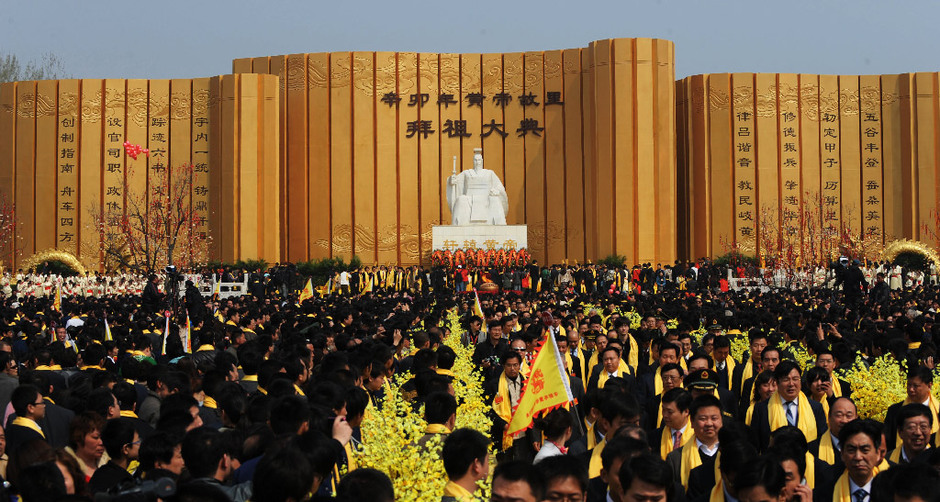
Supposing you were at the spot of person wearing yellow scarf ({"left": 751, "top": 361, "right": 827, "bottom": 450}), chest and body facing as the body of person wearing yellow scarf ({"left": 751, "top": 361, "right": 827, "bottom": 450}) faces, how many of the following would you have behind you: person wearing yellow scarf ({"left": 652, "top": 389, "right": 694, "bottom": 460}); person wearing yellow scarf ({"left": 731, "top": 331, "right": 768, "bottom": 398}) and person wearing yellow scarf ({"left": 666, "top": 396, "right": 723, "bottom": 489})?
1

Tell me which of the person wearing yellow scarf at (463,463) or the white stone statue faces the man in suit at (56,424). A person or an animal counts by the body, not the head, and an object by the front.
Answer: the white stone statue

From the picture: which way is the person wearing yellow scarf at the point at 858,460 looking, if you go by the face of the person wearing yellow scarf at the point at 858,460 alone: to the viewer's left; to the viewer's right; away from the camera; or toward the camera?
toward the camera

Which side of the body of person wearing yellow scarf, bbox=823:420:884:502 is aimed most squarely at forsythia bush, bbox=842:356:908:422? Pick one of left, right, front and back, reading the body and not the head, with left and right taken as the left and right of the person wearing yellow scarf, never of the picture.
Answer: back

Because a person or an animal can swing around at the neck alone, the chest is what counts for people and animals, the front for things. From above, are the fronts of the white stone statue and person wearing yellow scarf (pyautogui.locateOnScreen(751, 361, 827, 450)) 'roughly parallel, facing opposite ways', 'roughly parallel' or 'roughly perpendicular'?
roughly parallel

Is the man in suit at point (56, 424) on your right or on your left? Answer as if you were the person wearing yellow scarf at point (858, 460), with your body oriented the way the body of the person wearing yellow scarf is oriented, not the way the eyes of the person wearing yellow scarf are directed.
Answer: on your right

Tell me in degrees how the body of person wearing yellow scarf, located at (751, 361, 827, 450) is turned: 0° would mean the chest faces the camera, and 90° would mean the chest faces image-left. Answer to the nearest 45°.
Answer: approximately 0°

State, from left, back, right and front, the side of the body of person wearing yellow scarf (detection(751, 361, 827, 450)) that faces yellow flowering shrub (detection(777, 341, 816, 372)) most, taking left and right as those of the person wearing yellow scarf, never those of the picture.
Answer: back

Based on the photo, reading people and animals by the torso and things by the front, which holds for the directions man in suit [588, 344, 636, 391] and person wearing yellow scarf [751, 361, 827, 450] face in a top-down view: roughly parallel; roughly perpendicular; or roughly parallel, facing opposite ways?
roughly parallel

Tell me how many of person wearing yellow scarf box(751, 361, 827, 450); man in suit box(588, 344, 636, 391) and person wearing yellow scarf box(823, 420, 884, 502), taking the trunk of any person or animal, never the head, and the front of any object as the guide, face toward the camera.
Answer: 3

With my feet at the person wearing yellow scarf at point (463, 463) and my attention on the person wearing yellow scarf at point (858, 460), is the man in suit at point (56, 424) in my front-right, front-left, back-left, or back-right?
back-left

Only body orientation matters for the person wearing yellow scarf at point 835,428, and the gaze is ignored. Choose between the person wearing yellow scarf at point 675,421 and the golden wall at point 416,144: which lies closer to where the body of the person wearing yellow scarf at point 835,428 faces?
the person wearing yellow scarf

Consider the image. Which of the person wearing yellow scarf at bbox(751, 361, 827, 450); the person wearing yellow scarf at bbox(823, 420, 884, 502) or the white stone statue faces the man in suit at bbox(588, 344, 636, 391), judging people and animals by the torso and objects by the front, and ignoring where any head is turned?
the white stone statue

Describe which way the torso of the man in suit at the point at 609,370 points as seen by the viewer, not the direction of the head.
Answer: toward the camera

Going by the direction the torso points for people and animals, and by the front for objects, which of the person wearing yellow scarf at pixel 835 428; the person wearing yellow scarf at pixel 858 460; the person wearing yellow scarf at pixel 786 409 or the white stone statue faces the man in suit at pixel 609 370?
the white stone statue

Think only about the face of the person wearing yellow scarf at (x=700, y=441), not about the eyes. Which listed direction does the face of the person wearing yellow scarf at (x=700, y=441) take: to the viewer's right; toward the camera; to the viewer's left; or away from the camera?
toward the camera

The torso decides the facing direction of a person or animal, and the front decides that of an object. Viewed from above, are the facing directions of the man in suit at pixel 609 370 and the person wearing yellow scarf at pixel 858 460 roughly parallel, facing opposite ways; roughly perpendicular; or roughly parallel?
roughly parallel

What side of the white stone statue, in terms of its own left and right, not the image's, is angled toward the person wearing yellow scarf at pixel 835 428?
front

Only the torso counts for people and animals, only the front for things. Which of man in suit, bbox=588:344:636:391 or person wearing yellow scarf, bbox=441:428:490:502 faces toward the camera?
the man in suit
